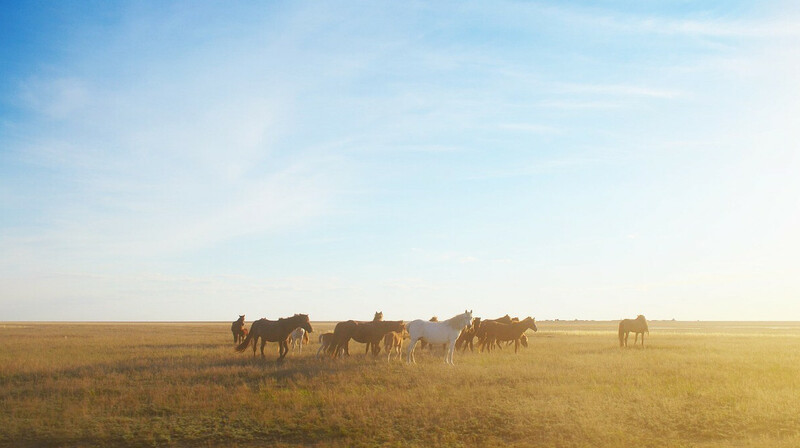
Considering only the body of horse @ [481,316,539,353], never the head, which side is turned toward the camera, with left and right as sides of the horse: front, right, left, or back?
right

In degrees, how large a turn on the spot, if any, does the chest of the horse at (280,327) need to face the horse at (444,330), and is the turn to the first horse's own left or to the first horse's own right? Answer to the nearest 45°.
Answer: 0° — it already faces it

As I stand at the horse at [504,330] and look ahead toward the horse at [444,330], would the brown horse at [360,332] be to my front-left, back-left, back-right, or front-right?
front-right

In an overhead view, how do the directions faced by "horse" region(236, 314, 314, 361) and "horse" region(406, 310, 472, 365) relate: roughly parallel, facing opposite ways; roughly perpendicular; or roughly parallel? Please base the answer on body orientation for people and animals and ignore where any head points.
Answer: roughly parallel

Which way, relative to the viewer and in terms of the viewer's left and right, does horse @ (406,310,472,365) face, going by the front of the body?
facing to the right of the viewer

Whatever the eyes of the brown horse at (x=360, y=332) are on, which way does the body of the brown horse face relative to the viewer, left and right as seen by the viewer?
facing to the right of the viewer

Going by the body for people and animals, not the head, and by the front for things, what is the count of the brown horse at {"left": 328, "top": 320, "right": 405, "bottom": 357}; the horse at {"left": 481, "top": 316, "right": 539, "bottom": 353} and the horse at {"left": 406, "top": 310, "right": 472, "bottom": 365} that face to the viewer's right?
3

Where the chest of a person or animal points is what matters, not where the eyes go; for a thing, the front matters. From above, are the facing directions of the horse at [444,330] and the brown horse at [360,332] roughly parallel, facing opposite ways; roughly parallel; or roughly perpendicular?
roughly parallel

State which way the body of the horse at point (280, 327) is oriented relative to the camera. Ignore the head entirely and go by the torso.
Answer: to the viewer's right

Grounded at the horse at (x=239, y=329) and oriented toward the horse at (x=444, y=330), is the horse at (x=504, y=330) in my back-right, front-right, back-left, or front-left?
front-left

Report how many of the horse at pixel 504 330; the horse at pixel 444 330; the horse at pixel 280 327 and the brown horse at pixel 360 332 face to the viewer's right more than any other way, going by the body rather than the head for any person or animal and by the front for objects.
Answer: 4

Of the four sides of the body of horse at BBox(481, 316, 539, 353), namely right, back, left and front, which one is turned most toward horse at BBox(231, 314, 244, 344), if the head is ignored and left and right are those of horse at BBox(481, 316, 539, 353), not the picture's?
back

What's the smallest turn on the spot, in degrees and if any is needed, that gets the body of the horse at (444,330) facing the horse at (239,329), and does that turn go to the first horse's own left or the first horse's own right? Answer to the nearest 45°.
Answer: approximately 135° to the first horse's own left
